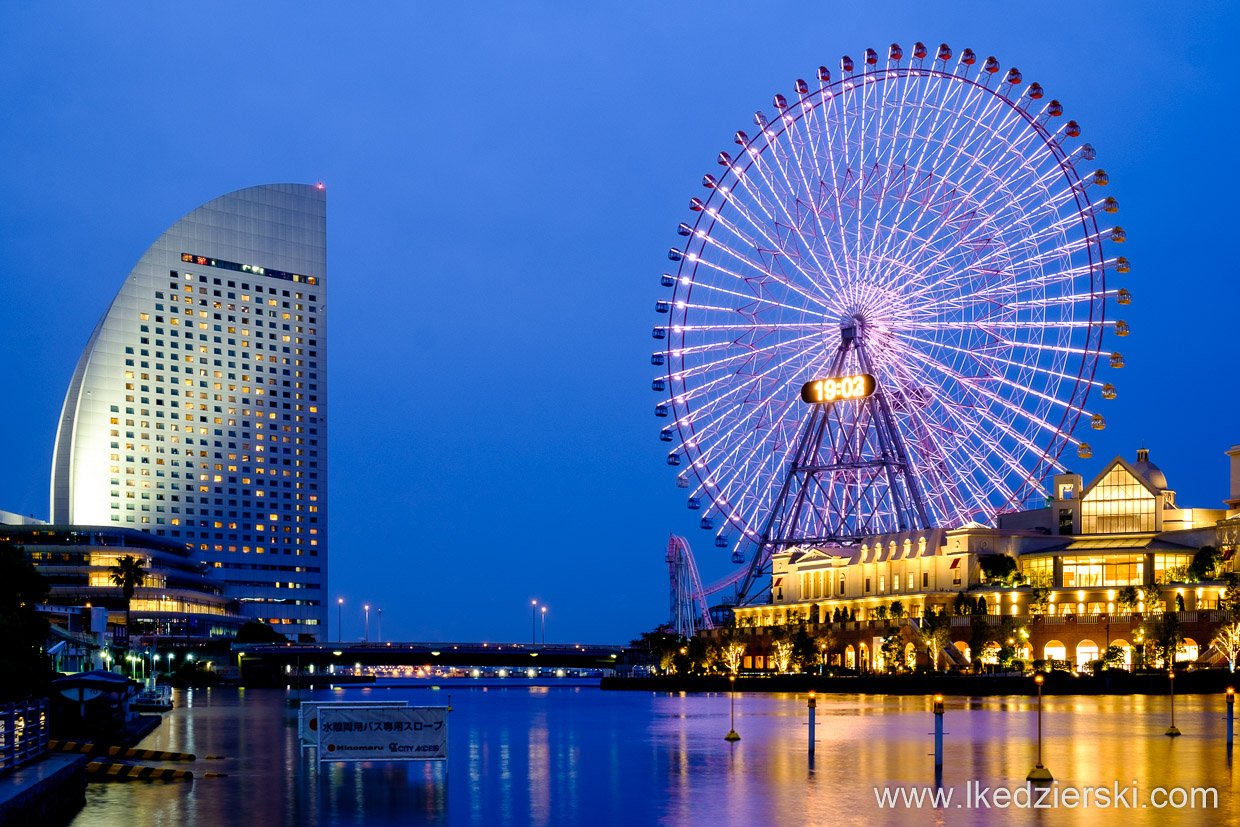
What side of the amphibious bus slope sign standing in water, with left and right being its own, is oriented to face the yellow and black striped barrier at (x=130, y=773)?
right

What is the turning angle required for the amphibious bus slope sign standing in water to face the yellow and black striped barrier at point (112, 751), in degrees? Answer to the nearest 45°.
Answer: approximately 135° to its right

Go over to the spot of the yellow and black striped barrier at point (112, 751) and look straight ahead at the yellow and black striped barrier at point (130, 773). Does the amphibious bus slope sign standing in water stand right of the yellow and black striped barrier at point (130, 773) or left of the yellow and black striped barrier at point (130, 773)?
left

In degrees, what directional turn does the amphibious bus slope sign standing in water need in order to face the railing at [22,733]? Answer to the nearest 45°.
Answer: approximately 45° to its right

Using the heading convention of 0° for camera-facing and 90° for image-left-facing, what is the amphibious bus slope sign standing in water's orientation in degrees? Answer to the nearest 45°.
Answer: approximately 0°
